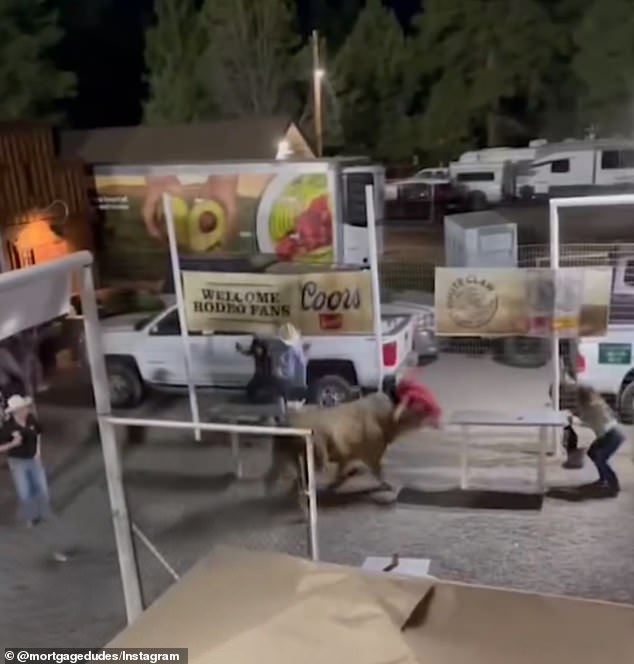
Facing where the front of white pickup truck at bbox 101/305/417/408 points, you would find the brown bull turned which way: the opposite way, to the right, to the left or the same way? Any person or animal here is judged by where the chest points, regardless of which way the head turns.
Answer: the opposite way

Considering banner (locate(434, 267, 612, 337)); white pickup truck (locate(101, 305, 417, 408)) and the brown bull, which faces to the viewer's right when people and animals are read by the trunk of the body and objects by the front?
the brown bull

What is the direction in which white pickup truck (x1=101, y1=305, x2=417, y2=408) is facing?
to the viewer's left

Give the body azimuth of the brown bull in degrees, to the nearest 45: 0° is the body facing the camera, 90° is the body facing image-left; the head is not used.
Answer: approximately 270°

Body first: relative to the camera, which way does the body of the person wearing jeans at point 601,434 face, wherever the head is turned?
to the viewer's left
